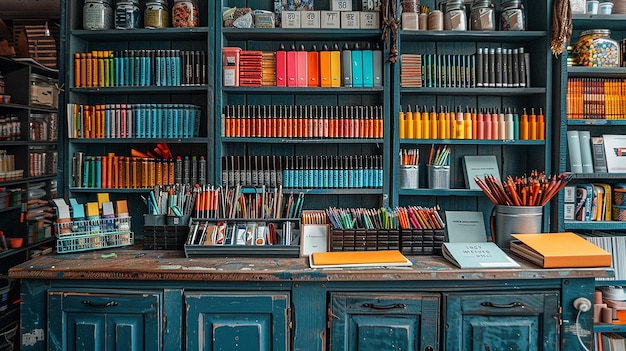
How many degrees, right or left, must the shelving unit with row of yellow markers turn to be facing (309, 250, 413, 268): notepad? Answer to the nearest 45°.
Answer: approximately 45° to its right

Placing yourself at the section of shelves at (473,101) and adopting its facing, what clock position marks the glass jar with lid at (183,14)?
The glass jar with lid is roughly at 2 o'clock from the section of shelves.

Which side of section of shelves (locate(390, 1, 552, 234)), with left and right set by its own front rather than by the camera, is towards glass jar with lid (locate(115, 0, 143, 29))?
right

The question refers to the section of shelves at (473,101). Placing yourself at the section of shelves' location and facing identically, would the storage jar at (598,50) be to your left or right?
on your left

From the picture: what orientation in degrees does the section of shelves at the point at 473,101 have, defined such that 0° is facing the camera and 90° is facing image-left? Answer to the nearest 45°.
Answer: approximately 0°

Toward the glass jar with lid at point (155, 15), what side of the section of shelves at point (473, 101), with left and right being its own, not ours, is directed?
right

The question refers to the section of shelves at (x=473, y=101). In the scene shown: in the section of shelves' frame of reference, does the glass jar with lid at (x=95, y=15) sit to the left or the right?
on its right
